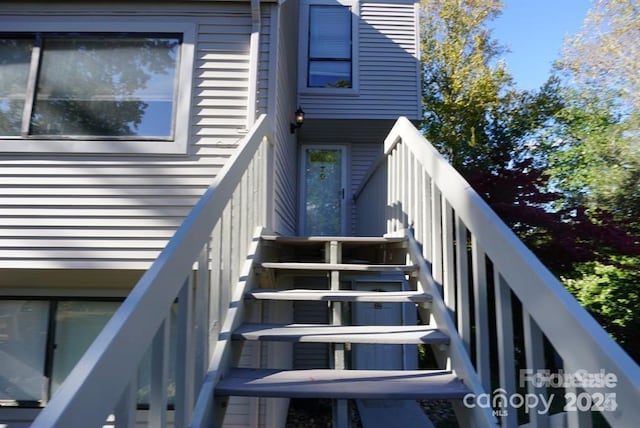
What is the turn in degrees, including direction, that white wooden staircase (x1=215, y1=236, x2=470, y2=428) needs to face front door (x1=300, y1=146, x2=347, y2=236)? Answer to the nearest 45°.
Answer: approximately 180°

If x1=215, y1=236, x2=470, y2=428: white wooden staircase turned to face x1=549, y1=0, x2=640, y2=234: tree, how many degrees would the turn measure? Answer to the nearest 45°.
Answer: approximately 135° to its left

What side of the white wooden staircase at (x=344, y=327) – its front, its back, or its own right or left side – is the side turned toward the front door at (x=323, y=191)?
back

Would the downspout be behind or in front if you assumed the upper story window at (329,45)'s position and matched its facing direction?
in front
